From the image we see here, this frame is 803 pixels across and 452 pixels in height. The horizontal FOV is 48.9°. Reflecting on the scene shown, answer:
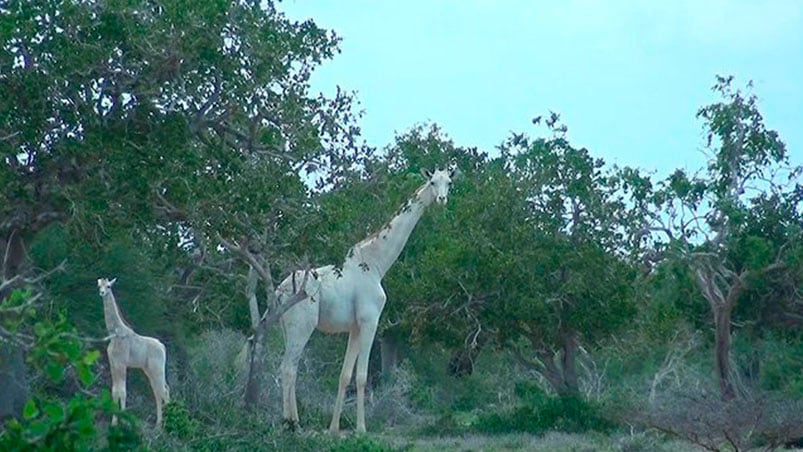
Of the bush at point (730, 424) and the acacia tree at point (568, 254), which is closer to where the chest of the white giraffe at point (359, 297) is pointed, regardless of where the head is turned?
the bush

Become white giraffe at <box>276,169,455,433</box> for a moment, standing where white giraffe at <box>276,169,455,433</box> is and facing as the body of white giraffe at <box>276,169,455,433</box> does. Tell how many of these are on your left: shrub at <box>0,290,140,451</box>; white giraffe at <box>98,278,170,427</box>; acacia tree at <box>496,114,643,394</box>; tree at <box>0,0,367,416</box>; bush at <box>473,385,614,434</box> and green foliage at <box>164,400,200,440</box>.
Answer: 2

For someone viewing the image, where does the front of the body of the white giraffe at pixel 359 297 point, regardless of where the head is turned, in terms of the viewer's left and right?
facing the viewer and to the right of the viewer

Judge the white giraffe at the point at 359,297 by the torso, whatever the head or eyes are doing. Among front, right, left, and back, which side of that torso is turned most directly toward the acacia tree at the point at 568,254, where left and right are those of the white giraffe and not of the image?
left

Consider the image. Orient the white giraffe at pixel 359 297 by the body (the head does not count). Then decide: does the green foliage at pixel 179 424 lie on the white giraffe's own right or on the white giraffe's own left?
on the white giraffe's own right

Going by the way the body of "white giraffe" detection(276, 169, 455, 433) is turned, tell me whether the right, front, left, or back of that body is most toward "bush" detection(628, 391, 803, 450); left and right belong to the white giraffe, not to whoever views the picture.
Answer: front

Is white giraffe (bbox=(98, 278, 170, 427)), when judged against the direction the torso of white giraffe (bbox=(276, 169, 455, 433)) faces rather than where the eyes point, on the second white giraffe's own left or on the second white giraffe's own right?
on the second white giraffe's own right
